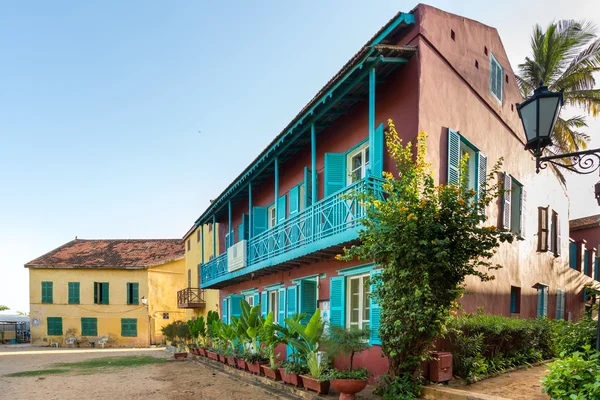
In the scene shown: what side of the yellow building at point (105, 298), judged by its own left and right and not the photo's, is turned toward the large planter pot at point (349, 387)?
front

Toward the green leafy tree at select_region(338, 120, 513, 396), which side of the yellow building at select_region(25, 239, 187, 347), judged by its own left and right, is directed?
front

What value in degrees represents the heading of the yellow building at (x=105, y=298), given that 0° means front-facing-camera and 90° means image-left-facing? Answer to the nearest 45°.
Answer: approximately 0°

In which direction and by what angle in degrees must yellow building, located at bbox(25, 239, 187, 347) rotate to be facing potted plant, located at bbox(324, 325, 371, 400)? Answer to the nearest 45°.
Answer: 0° — it already faces it

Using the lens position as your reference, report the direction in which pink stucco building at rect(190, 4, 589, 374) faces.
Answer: facing the viewer and to the left of the viewer

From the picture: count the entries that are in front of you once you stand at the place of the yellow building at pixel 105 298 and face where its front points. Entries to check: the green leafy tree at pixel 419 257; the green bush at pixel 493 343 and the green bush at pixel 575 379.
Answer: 3

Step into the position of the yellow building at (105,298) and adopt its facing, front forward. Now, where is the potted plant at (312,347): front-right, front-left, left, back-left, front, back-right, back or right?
front

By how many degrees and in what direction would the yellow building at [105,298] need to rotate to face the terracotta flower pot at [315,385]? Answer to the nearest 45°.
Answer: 0° — it already faces it

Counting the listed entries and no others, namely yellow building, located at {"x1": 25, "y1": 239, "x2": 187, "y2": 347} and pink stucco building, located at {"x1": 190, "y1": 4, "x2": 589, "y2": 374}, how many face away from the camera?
0

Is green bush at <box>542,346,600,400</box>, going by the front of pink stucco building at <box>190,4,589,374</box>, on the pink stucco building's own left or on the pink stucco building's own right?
on the pink stucco building's own left
